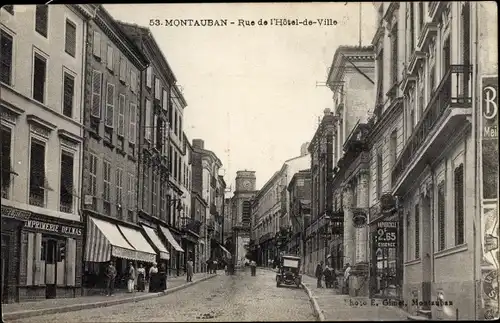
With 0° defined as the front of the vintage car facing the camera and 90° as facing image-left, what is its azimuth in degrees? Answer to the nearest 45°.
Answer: approximately 0°

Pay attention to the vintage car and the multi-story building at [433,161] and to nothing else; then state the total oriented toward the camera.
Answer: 1

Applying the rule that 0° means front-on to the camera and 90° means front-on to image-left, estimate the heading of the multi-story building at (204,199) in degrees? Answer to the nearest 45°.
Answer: approximately 270°

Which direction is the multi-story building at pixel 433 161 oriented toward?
to the viewer's left

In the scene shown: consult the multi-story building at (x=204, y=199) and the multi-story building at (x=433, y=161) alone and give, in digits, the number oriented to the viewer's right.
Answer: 1

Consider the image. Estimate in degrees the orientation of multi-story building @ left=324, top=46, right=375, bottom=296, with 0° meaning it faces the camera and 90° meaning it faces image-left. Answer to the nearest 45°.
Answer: approximately 90°

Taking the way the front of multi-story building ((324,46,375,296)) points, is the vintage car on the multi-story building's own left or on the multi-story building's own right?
on the multi-story building's own right
